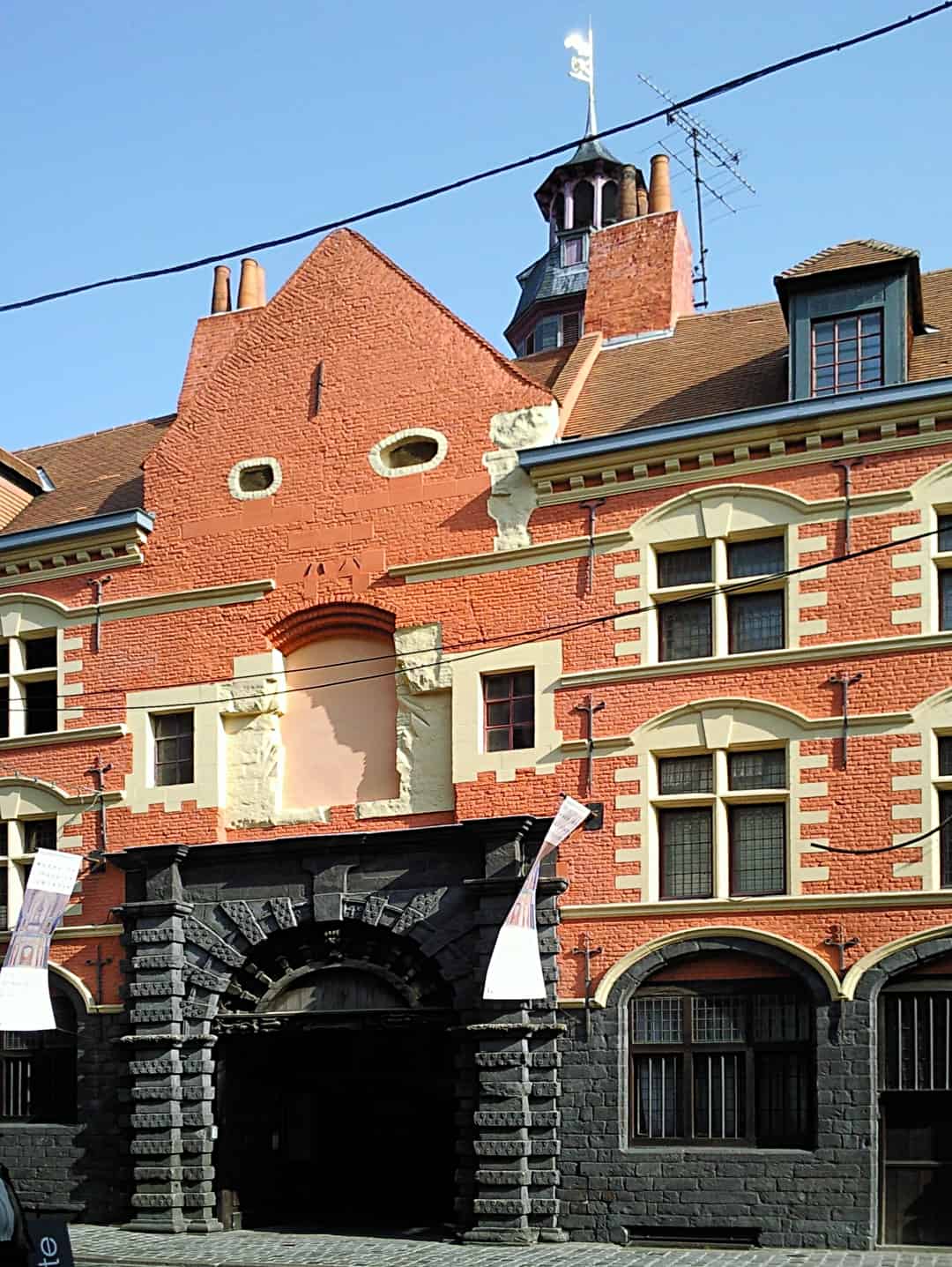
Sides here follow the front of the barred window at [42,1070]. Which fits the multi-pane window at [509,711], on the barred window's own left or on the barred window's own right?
on the barred window's own left

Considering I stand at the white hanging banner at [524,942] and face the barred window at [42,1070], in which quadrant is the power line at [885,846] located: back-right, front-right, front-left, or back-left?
back-right

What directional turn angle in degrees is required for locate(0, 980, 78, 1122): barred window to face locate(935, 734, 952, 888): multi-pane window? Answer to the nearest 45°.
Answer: approximately 45° to its left

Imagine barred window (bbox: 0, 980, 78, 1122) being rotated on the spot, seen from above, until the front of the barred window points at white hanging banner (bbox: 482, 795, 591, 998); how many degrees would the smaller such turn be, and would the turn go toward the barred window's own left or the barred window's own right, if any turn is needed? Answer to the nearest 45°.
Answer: approximately 45° to the barred window's own left

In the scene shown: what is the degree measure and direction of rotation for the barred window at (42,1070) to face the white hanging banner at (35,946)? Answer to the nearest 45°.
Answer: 0° — it already faces it

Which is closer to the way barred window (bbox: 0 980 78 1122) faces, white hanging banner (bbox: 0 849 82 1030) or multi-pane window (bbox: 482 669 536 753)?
the white hanging banner

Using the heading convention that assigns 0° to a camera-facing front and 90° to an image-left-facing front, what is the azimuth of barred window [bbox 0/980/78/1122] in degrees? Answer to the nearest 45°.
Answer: approximately 0°

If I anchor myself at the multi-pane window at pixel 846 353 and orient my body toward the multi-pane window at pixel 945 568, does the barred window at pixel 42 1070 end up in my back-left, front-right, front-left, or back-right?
back-right
